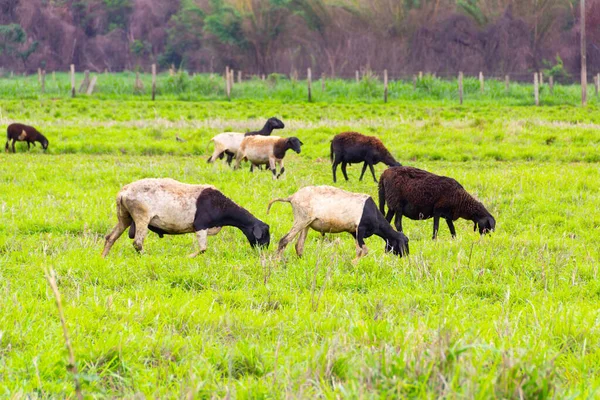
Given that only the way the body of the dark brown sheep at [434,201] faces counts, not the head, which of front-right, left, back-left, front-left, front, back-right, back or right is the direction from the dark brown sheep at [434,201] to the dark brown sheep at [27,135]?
back-left

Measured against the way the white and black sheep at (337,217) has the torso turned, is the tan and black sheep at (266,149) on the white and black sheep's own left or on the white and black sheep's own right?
on the white and black sheep's own left

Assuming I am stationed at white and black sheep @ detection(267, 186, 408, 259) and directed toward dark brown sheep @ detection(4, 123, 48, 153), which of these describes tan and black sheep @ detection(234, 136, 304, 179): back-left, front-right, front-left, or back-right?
front-right

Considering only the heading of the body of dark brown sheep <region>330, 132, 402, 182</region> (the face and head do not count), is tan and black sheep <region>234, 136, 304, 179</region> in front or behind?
behind

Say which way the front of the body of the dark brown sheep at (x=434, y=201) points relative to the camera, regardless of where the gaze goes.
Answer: to the viewer's right

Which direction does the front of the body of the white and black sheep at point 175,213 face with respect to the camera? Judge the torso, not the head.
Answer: to the viewer's right

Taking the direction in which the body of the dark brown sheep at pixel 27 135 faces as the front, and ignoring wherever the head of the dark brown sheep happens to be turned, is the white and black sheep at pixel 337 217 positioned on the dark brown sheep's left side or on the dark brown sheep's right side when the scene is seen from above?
on the dark brown sheep's right side

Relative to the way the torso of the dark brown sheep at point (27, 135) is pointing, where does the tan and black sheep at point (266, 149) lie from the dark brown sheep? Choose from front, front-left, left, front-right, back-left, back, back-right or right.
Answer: front-right

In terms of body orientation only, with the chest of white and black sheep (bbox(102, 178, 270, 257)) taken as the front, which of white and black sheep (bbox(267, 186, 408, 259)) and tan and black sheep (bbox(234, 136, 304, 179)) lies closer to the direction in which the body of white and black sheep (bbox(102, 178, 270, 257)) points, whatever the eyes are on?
the white and black sheep

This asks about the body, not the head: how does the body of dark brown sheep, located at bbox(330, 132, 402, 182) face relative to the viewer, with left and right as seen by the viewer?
facing to the right of the viewer

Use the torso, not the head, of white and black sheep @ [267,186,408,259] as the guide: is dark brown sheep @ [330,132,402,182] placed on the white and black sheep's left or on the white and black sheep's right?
on the white and black sheep's left

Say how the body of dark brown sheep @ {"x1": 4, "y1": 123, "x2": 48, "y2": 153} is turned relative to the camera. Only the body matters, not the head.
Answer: to the viewer's right

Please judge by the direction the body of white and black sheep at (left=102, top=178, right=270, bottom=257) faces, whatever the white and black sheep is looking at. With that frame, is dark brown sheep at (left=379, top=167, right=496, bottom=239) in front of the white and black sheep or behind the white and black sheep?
in front

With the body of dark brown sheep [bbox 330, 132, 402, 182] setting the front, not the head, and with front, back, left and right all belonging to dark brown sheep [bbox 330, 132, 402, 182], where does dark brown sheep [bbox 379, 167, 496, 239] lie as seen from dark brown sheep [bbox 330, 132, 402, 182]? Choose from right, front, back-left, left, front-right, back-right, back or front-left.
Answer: right

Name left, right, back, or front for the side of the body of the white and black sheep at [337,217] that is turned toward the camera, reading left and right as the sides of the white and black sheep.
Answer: right

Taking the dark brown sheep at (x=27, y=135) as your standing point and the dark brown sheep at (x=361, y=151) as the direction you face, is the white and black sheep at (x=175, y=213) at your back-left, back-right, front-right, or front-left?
front-right
